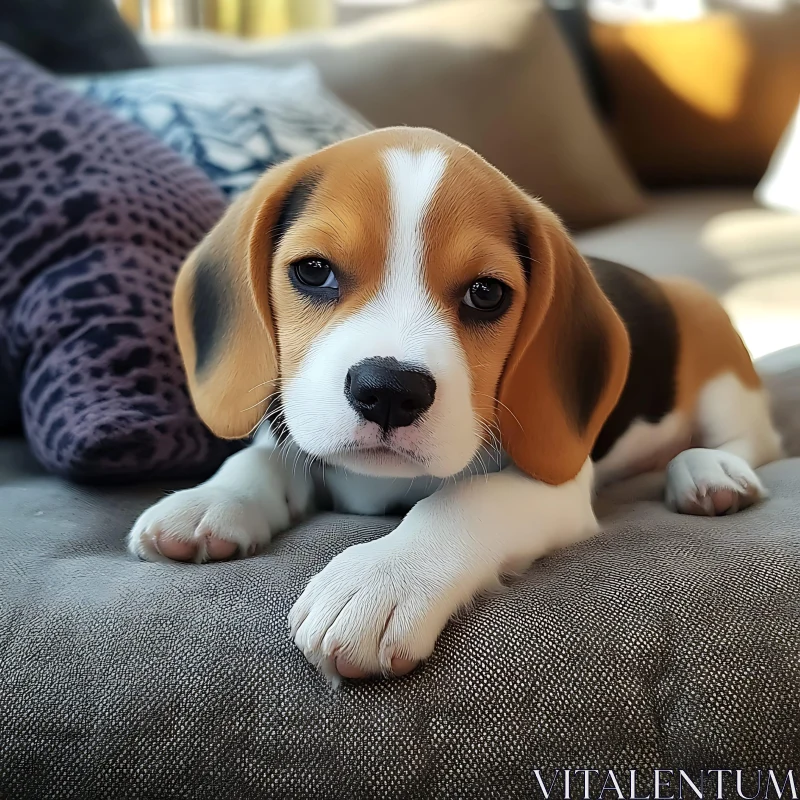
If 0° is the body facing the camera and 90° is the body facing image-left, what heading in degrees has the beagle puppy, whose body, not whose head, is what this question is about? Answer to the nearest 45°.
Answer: approximately 45°

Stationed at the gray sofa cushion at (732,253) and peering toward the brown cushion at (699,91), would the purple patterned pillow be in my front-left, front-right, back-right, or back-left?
back-left

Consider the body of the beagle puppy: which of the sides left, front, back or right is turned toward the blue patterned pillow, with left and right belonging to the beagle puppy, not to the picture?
right

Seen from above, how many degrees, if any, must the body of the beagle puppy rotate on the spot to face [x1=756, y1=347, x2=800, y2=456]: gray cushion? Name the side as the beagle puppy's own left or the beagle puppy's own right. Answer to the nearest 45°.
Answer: approximately 180°
